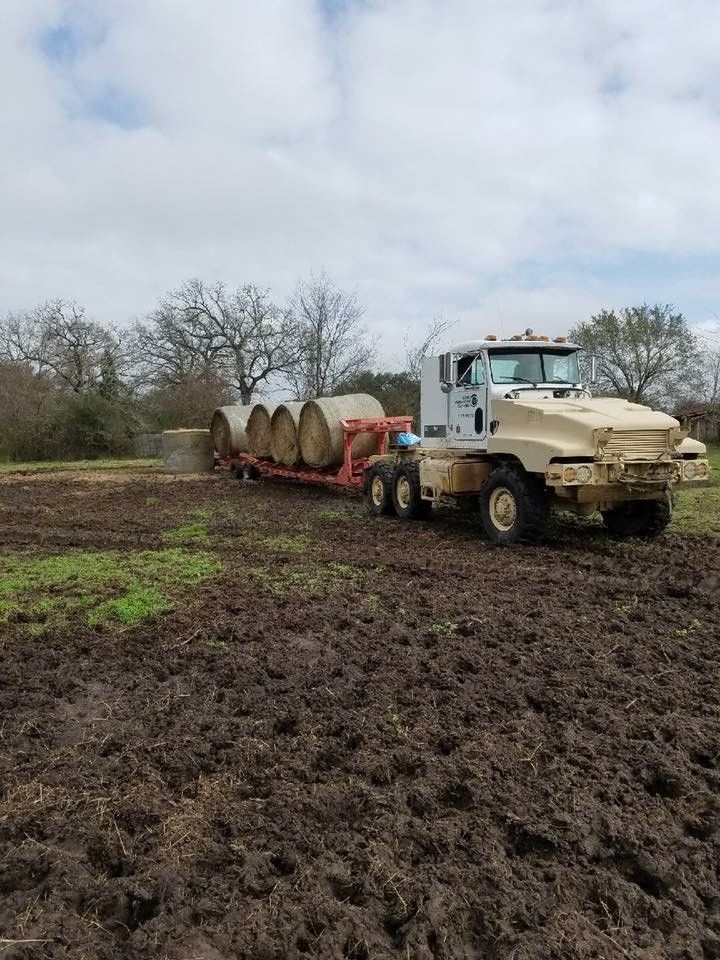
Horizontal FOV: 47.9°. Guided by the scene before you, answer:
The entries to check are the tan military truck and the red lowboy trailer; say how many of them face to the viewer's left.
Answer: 0

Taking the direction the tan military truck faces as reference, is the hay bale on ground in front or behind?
behind

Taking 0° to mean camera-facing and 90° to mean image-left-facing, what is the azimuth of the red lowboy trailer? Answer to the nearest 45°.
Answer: approximately 315°

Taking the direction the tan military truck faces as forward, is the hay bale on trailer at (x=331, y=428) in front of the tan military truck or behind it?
behind

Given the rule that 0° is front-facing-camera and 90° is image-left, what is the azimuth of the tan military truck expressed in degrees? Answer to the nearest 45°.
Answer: approximately 315°

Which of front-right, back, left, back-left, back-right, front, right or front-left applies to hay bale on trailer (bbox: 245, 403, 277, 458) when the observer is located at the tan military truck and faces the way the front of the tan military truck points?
back

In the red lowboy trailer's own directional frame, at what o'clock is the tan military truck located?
The tan military truck is roughly at 1 o'clock from the red lowboy trailer.

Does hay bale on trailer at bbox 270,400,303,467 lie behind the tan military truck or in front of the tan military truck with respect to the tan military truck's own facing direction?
behind
